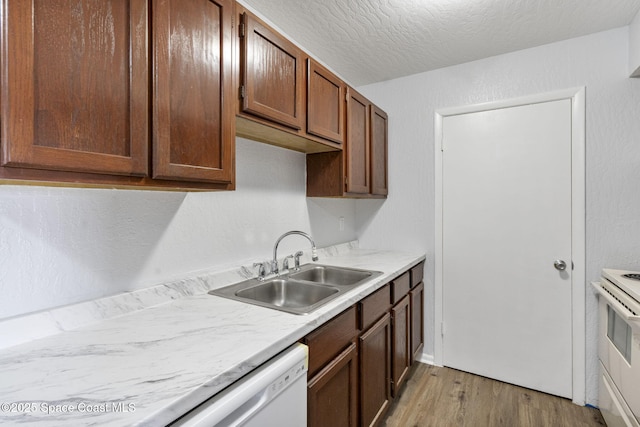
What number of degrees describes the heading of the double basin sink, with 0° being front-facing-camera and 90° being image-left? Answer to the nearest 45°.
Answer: approximately 315°

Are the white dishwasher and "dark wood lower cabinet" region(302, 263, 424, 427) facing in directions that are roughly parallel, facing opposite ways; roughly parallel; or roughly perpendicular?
roughly parallel

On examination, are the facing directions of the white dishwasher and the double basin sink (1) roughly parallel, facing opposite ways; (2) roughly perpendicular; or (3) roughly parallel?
roughly parallel

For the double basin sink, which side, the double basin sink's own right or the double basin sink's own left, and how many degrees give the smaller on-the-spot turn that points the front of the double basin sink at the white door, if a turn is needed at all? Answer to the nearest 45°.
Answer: approximately 45° to the double basin sink's own left

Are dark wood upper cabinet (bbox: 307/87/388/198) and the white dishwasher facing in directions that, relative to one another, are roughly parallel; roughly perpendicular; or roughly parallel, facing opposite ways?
roughly parallel

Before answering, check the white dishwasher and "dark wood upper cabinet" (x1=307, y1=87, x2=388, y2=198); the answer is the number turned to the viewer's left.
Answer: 0

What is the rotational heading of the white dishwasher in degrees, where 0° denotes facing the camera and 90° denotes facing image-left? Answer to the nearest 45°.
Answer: approximately 315°

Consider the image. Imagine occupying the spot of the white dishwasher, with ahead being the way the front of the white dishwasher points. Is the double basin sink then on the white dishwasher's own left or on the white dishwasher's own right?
on the white dishwasher's own left

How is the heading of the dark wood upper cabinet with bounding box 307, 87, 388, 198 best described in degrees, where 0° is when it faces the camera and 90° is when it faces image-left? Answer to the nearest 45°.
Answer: approximately 315°

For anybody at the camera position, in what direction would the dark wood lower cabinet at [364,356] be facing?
facing the viewer and to the right of the viewer

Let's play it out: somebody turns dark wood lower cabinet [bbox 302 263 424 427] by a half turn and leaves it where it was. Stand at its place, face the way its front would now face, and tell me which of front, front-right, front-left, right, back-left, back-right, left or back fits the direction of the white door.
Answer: right

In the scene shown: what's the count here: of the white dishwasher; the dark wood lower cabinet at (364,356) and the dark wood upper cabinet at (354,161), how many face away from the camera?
0

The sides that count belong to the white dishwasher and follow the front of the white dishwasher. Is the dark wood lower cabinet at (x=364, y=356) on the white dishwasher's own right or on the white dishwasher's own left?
on the white dishwasher's own left

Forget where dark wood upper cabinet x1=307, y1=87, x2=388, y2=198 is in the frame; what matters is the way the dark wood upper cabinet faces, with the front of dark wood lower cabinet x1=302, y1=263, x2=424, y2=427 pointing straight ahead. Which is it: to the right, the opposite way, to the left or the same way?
the same way

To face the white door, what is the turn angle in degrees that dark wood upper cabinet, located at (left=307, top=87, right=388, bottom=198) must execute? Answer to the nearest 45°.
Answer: approximately 45° to its left

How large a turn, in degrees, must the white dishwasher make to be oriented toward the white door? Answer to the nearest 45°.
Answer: approximately 90° to its left

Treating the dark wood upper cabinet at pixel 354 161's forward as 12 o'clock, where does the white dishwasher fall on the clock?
The white dishwasher is roughly at 2 o'clock from the dark wood upper cabinet.
